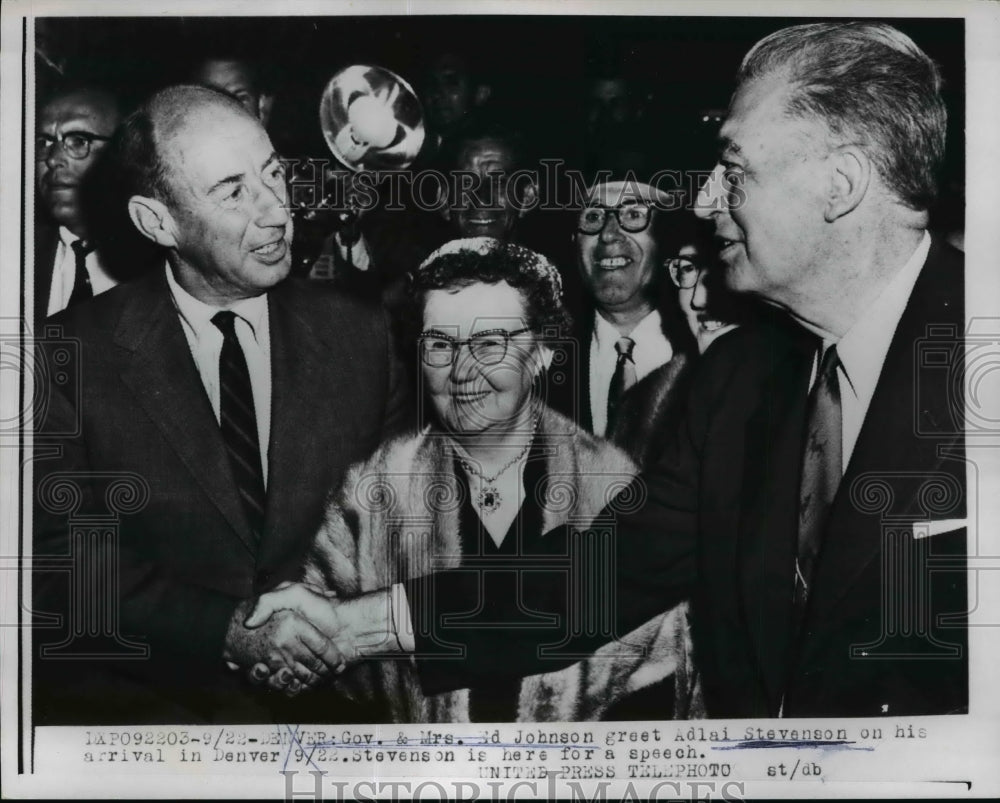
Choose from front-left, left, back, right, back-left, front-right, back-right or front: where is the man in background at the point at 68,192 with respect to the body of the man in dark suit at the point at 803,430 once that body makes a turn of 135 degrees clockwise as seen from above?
left

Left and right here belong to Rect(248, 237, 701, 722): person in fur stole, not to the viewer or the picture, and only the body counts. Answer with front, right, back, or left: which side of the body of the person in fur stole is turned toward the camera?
front

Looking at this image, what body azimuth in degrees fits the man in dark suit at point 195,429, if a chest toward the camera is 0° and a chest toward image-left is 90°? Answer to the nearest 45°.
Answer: approximately 315°

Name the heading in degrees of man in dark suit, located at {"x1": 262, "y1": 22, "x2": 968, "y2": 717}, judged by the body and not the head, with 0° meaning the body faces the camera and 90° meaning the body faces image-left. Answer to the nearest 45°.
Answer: approximately 45°

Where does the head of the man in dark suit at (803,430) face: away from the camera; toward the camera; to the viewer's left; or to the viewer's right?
to the viewer's left

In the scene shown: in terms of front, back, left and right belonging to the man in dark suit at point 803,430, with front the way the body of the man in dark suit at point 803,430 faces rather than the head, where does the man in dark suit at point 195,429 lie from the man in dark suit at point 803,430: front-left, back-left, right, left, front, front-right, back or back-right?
front-right

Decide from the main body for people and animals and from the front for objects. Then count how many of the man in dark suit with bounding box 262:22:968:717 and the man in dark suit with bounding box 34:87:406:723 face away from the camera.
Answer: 0

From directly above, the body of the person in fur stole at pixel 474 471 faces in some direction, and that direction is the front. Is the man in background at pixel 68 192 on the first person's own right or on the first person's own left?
on the first person's own right

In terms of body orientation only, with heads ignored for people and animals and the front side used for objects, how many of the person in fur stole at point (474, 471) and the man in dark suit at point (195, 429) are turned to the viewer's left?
0
